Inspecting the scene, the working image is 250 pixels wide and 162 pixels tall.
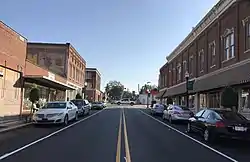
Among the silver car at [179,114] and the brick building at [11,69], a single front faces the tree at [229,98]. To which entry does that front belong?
the brick building

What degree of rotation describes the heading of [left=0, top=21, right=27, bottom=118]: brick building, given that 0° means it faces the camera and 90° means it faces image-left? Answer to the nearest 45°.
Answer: approximately 315°

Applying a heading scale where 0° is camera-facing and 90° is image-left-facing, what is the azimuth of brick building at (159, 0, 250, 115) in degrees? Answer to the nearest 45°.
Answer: approximately 45°

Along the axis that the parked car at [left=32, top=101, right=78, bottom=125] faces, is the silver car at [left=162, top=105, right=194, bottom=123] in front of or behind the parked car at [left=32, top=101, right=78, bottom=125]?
behind

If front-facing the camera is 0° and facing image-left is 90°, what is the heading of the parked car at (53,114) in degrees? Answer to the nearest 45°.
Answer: approximately 45°

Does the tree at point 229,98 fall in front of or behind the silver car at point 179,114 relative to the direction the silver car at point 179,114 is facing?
behind

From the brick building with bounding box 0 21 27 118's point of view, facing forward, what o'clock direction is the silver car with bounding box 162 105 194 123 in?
The silver car is roughly at 11 o'clock from the brick building.

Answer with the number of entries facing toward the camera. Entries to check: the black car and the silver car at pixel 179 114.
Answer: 0

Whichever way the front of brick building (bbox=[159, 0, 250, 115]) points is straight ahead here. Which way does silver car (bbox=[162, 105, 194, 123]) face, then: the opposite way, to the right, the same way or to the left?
to the right

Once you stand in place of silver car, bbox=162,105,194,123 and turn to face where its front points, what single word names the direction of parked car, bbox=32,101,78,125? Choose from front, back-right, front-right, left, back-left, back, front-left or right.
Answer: left

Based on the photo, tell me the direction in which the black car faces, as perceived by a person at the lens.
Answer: facing away from the viewer and to the left of the viewer

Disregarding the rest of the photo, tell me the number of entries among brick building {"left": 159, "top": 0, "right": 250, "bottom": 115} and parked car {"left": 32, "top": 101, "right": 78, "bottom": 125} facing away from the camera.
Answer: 0

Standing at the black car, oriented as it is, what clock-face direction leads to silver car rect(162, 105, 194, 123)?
The silver car is roughly at 1 o'clock from the black car.

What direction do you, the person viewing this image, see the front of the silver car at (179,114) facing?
facing away from the viewer and to the left of the viewer

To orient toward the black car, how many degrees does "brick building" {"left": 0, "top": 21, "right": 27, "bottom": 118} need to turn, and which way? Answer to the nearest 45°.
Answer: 0° — it already faces it
